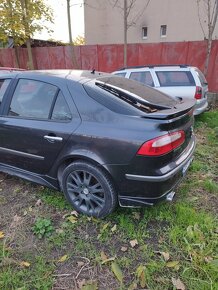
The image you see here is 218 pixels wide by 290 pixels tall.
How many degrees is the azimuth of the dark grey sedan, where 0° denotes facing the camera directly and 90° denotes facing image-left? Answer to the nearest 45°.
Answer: approximately 135°

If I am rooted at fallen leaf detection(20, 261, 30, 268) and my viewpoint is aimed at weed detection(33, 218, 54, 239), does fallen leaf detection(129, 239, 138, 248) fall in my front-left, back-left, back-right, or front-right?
front-right

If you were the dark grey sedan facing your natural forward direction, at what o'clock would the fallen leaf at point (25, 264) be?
The fallen leaf is roughly at 9 o'clock from the dark grey sedan.

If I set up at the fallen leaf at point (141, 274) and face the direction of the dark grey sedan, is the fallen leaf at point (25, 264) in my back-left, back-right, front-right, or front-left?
front-left

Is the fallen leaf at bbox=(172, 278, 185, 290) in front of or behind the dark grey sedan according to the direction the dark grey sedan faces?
behind

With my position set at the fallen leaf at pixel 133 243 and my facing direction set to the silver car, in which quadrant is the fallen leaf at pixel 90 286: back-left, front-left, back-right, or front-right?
back-left

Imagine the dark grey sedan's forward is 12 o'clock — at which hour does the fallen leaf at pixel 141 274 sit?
The fallen leaf is roughly at 7 o'clock from the dark grey sedan.

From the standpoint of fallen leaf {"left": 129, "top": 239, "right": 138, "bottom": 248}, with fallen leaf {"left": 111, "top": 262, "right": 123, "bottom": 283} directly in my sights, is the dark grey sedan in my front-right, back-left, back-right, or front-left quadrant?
back-right

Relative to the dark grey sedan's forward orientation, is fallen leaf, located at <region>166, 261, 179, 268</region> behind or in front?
behind

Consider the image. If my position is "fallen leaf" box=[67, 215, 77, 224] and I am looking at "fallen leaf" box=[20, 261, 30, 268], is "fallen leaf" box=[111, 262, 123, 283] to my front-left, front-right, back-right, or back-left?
front-left

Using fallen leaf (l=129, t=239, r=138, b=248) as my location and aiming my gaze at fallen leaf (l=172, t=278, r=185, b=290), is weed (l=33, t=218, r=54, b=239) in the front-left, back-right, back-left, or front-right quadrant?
back-right

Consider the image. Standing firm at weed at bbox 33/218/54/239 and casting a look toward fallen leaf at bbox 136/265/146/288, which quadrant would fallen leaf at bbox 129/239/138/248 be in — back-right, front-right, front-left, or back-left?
front-left

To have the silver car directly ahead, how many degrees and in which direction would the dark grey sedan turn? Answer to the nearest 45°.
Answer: approximately 90° to its right
